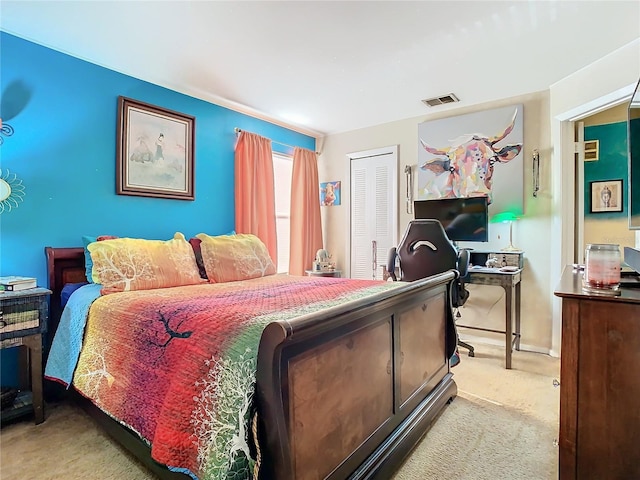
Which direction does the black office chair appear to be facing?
away from the camera

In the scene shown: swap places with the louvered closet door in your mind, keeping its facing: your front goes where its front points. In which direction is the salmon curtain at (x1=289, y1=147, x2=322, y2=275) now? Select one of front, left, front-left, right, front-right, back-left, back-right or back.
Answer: front-right

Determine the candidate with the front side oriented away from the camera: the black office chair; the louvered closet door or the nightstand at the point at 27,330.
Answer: the black office chair

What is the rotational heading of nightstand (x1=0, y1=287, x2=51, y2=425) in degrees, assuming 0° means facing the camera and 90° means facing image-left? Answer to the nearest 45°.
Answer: approximately 315°

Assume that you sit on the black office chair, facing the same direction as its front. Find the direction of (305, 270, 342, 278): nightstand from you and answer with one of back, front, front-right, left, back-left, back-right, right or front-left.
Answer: front-left

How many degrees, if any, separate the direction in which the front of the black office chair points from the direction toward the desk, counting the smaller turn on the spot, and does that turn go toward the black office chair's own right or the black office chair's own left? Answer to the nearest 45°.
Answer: approximately 45° to the black office chair's own right

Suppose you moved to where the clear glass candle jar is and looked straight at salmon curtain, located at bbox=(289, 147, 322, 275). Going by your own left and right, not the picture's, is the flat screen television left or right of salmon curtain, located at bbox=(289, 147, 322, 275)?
right

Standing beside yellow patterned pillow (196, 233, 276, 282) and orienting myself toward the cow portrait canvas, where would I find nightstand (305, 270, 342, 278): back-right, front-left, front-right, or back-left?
front-left

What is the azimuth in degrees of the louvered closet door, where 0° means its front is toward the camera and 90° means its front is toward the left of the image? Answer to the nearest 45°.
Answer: approximately 45°

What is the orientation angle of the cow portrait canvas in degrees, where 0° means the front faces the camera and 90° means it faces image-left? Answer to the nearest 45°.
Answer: approximately 45°

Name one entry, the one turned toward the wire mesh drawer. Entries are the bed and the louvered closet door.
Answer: the louvered closet door

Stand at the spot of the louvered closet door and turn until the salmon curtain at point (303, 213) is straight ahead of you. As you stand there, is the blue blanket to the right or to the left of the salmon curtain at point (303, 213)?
left

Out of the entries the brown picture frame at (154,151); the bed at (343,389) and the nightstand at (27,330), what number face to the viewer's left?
0

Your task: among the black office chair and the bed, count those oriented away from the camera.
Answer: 1

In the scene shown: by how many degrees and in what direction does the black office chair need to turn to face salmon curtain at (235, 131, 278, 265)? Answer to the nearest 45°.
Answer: approximately 90° to its left

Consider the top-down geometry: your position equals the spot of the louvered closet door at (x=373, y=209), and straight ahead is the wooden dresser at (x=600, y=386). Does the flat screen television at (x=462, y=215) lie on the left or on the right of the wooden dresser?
left
